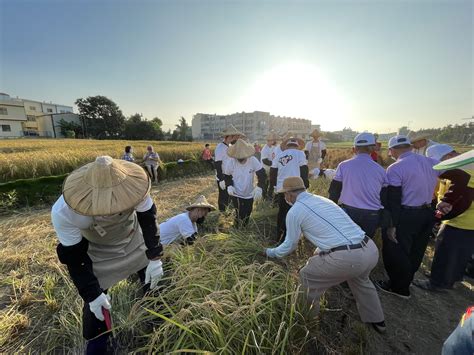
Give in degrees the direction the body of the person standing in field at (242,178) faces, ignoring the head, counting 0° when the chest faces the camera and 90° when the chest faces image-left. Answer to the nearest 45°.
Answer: approximately 0°

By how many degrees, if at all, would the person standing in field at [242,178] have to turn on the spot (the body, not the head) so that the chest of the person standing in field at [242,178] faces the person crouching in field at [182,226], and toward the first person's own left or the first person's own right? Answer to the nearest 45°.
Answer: approximately 45° to the first person's own right

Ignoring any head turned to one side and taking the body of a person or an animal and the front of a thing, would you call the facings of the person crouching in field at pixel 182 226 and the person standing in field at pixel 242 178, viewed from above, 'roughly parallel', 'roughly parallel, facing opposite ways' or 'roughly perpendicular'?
roughly perpendicular
